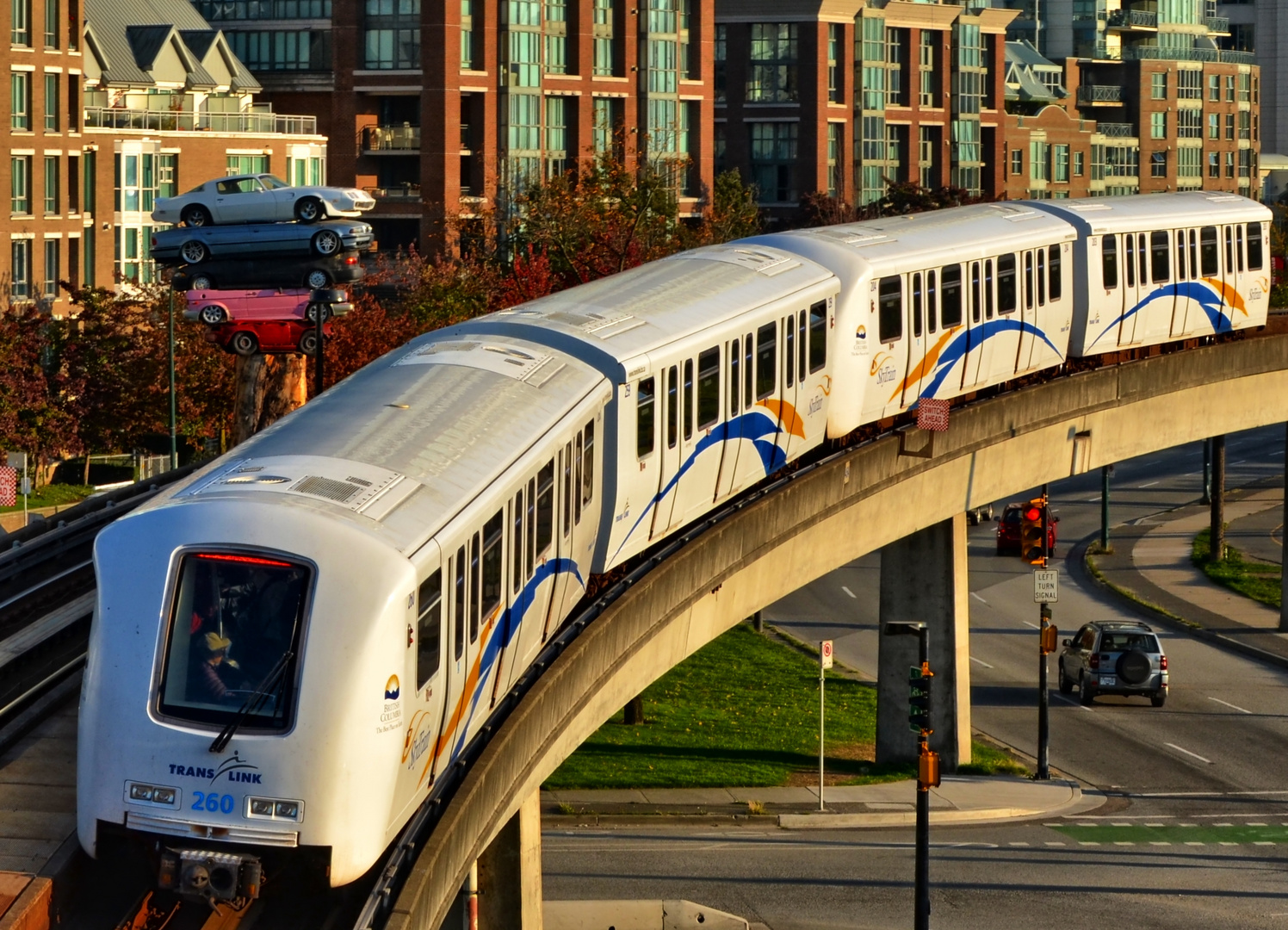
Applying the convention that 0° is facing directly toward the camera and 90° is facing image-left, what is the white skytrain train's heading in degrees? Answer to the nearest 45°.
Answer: approximately 45°

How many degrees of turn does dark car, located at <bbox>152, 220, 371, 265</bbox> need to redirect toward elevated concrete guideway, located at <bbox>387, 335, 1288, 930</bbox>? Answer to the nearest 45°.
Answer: approximately 45° to its right

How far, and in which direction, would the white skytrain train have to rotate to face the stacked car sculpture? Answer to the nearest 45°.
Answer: approximately 135° to its right

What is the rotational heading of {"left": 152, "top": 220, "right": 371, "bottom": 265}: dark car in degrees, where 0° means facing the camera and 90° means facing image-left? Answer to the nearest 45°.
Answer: approximately 270°

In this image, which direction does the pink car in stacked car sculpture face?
to the viewer's right
